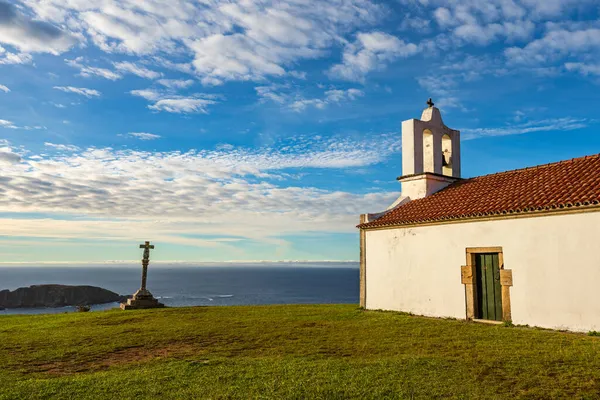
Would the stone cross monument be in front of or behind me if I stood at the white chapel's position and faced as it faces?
in front
